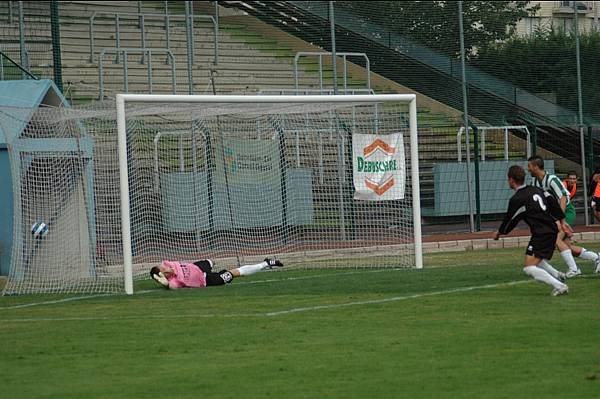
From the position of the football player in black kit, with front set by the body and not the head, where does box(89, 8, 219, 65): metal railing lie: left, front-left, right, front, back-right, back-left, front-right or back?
front

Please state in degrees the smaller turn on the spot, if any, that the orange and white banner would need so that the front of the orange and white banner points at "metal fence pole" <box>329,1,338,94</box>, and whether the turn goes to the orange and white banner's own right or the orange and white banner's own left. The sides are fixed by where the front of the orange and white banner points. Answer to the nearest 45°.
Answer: approximately 180°

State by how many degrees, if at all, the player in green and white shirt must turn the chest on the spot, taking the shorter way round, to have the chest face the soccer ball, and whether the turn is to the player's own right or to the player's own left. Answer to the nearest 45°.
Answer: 0° — they already face it

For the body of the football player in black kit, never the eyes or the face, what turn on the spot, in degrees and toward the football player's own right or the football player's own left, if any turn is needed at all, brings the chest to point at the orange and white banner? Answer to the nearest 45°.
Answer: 0° — they already face it

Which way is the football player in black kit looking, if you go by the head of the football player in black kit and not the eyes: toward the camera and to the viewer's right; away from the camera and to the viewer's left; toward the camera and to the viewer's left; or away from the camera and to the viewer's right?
away from the camera and to the viewer's left

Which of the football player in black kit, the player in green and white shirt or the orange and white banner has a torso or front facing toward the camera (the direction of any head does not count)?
the orange and white banner

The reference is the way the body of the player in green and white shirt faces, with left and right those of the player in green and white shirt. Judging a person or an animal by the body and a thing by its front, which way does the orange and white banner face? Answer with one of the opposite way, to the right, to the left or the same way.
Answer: to the left

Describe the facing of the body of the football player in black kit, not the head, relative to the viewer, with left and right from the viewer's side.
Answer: facing away from the viewer and to the left of the viewer

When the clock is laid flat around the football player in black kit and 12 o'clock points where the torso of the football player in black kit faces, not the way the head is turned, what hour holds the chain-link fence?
The chain-link fence is roughly at 1 o'clock from the football player in black kit.

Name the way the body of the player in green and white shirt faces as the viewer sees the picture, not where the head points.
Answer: to the viewer's left

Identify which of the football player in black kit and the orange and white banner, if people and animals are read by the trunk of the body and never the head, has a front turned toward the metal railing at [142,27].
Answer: the football player in black kit

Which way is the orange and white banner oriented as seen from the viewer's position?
toward the camera
